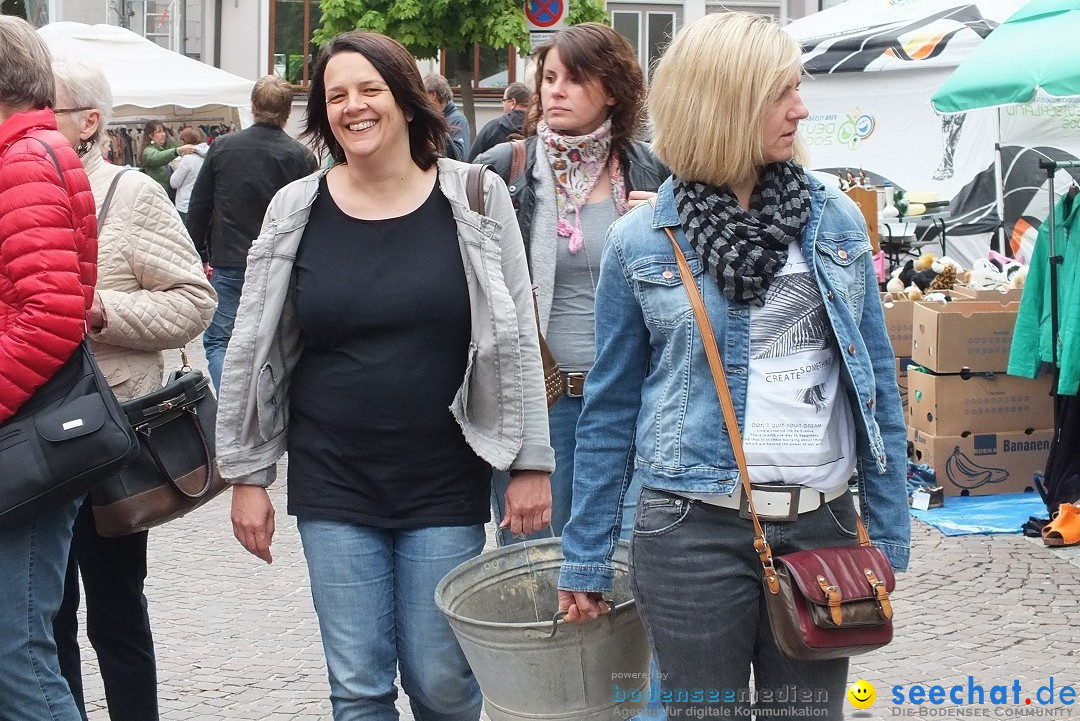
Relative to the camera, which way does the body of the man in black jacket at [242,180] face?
away from the camera

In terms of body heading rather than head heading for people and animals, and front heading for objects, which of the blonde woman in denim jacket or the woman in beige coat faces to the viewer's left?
the woman in beige coat

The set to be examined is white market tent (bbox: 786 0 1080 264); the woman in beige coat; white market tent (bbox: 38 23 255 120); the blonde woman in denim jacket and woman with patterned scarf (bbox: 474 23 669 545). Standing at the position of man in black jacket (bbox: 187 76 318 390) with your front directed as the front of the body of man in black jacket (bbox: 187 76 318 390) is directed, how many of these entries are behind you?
3

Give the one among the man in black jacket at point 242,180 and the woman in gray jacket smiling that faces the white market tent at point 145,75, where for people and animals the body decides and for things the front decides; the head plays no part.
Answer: the man in black jacket

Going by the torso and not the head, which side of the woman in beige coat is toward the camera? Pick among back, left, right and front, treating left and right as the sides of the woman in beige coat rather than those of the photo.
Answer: left

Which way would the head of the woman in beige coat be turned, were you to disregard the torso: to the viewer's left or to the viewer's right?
to the viewer's left

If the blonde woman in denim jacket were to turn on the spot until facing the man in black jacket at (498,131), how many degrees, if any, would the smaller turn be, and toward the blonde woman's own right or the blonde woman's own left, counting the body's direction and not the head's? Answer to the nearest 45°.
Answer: approximately 135° to the blonde woman's own left

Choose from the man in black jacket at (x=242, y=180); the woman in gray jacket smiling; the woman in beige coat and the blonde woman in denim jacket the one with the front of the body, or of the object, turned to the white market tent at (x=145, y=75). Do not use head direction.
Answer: the man in black jacket

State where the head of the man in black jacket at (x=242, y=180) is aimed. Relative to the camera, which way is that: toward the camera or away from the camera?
away from the camera

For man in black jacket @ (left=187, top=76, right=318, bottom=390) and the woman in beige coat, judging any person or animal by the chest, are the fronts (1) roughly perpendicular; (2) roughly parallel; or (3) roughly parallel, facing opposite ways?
roughly perpendicular

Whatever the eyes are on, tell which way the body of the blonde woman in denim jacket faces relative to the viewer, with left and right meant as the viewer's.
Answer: facing the viewer and to the right of the viewer

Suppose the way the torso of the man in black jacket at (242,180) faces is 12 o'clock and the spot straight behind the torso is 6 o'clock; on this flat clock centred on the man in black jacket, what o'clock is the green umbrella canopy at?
The green umbrella canopy is roughly at 4 o'clock from the man in black jacket.

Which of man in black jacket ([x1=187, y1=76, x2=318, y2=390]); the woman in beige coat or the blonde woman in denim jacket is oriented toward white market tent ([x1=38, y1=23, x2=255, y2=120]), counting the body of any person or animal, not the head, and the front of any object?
the man in black jacket

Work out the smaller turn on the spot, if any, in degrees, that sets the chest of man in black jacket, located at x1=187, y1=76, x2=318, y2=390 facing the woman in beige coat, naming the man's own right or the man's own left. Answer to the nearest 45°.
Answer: approximately 180°

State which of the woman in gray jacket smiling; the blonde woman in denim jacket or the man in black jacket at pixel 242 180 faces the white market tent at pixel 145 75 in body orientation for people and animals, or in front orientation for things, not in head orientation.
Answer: the man in black jacket

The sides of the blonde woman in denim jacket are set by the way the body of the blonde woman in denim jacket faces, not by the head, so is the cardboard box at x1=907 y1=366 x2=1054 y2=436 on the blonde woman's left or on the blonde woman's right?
on the blonde woman's left

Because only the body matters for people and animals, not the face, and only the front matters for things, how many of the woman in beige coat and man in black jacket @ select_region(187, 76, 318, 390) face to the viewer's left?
1

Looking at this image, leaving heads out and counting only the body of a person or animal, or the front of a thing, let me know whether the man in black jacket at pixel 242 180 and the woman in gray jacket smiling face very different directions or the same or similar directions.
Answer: very different directions

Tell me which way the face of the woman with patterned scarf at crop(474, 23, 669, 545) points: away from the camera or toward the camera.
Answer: toward the camera

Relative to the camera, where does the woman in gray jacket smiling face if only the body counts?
toward the camera
